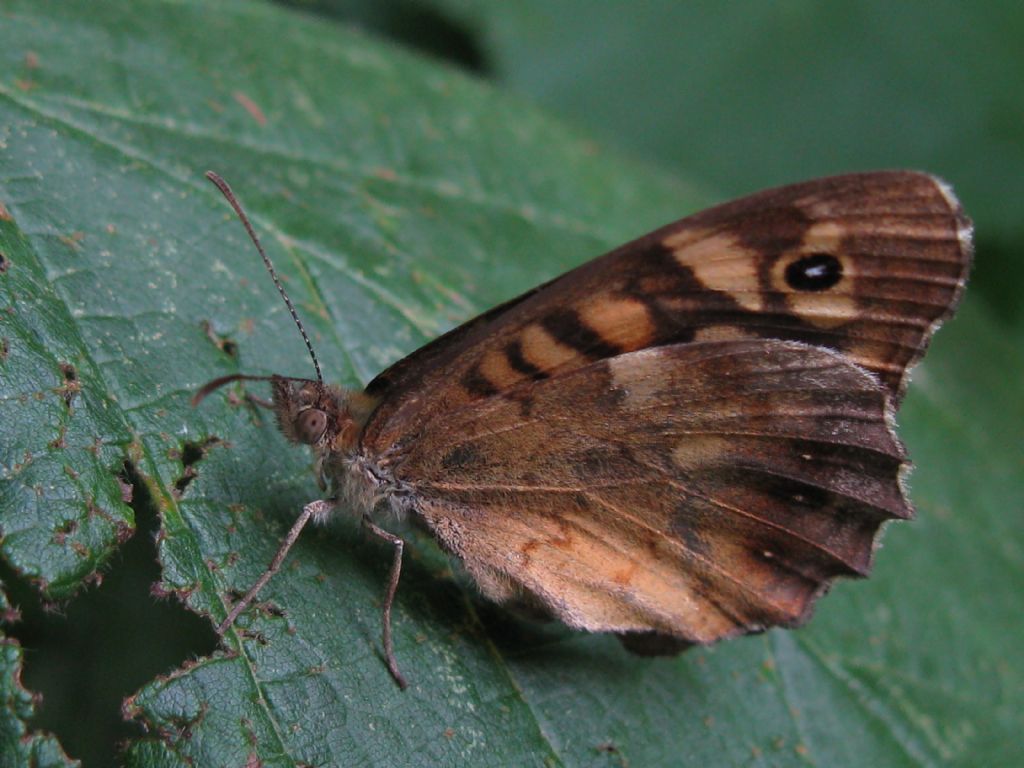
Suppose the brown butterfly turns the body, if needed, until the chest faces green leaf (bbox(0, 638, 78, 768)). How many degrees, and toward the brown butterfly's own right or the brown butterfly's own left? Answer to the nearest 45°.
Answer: approximately 45° to the brown butterfly's own left

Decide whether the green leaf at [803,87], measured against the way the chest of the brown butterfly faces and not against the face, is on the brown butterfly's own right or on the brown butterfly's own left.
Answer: on the brown butterfly's own right

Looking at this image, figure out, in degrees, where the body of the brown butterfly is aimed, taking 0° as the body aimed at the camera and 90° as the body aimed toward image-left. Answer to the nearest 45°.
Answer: approximately 90°
